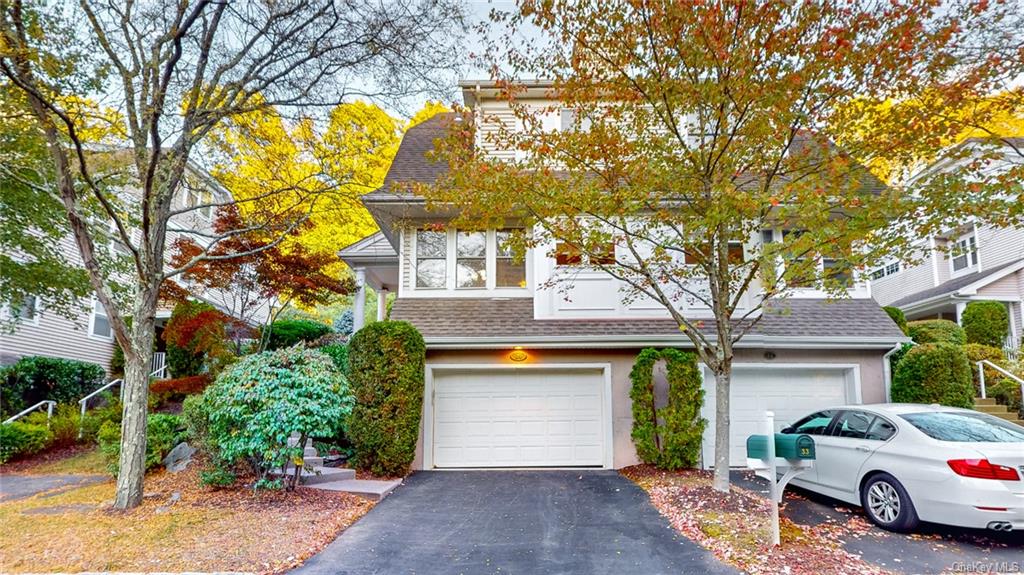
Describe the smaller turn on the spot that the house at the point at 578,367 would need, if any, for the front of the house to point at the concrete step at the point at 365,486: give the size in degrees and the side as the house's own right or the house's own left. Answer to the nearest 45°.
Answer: approximately 45° to the house's own right

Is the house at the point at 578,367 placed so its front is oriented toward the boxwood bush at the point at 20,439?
no

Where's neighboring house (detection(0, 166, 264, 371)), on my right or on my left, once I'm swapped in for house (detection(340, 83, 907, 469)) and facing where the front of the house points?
on my right

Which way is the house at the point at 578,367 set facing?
toward the camera

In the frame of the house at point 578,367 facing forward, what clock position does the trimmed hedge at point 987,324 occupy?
The trimmed hedge is roughly at 8 o'clock from the house.

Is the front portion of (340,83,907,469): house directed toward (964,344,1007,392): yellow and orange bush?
no

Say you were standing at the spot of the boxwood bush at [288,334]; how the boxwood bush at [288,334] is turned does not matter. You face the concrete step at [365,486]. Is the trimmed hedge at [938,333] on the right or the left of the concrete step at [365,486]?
left

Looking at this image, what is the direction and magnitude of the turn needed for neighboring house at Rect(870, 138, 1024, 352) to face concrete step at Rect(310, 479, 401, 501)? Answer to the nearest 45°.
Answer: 0° — it already faces it

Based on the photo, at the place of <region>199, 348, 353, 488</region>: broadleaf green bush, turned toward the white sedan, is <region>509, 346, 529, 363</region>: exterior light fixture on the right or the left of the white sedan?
left

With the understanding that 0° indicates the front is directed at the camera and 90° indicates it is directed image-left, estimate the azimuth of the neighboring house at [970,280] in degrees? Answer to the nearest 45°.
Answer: approximately 45°

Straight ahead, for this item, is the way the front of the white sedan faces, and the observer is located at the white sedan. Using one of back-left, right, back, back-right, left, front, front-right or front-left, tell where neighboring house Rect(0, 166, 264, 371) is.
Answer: front-left

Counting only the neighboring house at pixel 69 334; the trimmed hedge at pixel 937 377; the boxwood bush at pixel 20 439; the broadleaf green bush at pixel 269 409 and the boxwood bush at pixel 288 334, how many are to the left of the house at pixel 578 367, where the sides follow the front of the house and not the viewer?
1

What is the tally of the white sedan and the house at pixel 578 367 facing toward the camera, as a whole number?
1

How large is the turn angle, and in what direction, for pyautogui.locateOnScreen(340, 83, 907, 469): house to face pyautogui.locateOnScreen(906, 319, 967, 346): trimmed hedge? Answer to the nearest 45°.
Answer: approximately 135° to its left

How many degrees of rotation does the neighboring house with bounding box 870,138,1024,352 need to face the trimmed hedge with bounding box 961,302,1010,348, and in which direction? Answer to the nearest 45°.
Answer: approximately 45° to its left

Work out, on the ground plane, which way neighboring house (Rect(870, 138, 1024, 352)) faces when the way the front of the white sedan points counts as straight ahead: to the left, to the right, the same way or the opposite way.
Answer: to the left

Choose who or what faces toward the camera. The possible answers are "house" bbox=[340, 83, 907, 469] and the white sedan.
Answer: the house
